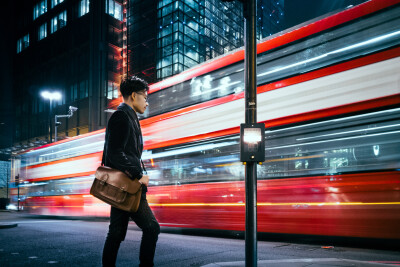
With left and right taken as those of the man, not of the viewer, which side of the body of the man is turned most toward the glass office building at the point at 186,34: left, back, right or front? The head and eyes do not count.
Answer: left

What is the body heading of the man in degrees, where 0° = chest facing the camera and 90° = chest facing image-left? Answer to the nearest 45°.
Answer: approximately 270°

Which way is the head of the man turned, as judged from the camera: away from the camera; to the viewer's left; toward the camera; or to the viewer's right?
to the viewer's right

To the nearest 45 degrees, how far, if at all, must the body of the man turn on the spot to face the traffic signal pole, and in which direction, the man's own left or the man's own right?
approximately 45° to the man's own left

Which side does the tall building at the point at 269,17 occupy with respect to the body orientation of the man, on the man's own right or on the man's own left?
on the man's own left

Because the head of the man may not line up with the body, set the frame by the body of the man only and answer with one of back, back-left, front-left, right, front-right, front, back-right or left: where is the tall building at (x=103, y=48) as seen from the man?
left
